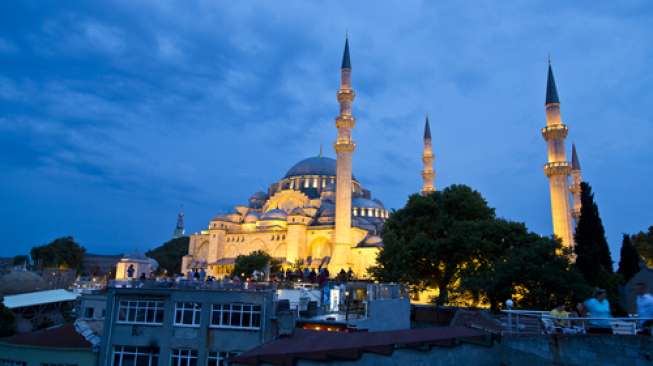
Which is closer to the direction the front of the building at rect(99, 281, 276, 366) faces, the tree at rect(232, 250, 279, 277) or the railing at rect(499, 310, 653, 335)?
the railing

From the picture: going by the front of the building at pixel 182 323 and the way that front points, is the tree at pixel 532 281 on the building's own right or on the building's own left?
on the building's own left

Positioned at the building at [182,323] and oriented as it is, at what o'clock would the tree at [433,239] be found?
The tree is roughly at 8 o'clock from the building.

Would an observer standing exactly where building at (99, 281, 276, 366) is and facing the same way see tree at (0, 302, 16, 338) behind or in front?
behind

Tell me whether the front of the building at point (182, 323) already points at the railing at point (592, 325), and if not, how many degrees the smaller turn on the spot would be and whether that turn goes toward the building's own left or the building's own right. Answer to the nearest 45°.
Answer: approximately 45° to the building's own left

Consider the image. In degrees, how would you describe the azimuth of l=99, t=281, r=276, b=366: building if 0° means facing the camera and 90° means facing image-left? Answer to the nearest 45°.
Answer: approximately 0°

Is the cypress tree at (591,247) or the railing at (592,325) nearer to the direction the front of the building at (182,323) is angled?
the railing

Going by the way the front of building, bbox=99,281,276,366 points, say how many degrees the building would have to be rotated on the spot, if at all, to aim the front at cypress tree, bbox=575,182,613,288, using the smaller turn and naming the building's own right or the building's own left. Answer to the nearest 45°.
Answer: approximately 90° to the building's own left

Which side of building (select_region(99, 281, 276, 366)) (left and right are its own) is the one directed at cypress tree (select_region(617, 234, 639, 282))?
left
